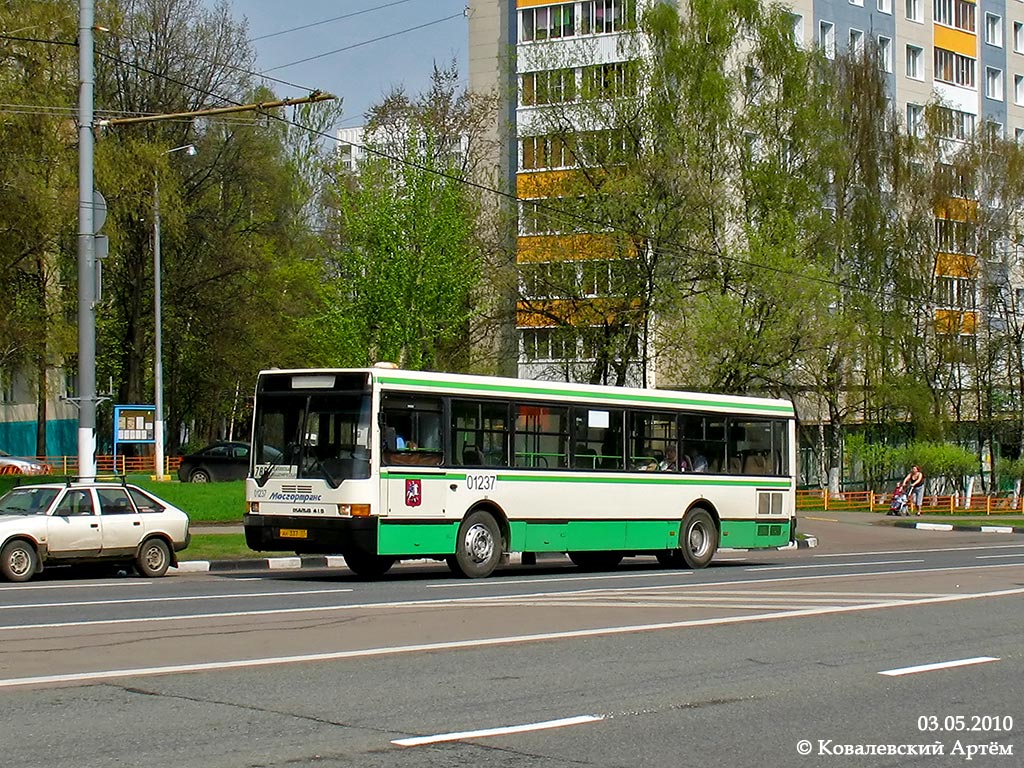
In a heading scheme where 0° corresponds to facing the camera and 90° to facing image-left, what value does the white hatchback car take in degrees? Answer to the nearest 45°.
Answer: approximately 45°

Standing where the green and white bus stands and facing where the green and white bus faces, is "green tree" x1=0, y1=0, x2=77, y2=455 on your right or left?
on your right

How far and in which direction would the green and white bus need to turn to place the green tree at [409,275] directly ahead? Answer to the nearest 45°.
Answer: approximately 135° to its right

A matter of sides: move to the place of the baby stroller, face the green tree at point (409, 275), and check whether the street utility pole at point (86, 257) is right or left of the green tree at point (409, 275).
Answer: left

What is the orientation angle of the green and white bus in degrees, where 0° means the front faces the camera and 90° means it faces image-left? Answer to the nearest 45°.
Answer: approximately 45°

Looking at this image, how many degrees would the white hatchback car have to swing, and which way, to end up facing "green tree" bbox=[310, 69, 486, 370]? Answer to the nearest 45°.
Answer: approximately 135° to its right

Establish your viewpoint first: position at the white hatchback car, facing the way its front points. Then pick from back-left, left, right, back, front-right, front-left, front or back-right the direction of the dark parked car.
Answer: back-right

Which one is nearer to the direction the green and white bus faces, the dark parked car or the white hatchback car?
the white hatchback car

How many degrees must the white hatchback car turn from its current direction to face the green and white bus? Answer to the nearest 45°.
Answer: approximately 135° to its left

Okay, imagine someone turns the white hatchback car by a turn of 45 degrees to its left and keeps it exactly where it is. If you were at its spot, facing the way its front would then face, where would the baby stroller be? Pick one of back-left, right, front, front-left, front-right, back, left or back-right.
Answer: back-left
